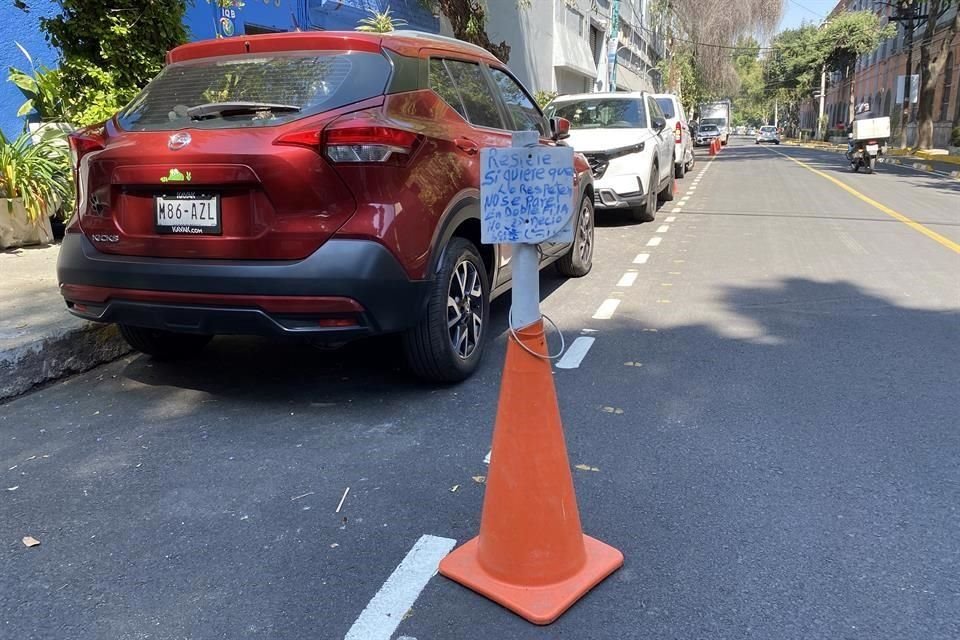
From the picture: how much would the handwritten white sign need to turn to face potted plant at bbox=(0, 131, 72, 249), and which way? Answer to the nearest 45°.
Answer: approximately 135° to its right

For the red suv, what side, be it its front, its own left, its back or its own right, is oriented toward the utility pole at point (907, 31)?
front

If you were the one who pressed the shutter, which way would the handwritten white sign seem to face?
facing the viewer

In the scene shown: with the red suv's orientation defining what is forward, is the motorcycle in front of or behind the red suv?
in front

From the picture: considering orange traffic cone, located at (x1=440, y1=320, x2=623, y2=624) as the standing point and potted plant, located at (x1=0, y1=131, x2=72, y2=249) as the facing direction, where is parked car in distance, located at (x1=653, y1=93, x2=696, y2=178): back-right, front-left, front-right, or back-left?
front-right

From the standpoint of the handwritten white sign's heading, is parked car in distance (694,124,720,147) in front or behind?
behind

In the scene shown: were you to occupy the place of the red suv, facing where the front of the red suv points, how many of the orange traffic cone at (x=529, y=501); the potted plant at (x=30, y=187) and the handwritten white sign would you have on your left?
1

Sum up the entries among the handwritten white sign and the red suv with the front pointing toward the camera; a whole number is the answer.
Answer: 1

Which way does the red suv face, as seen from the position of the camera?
facing away from the viewer and to the right of the viewer

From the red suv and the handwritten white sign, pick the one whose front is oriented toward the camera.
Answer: the handwritten white sign

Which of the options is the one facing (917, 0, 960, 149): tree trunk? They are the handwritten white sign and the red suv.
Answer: the red suv

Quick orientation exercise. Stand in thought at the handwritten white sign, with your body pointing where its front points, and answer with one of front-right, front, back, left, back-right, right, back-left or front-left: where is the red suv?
back-right

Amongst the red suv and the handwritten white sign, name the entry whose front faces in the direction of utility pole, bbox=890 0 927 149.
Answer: the red suv

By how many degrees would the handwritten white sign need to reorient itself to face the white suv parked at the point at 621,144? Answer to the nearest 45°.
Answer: approximately 180°

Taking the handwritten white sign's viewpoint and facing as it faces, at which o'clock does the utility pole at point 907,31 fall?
The utility pole is roughly at 7 o'clock from the handwritten white sign.

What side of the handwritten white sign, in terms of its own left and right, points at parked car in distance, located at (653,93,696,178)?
back
